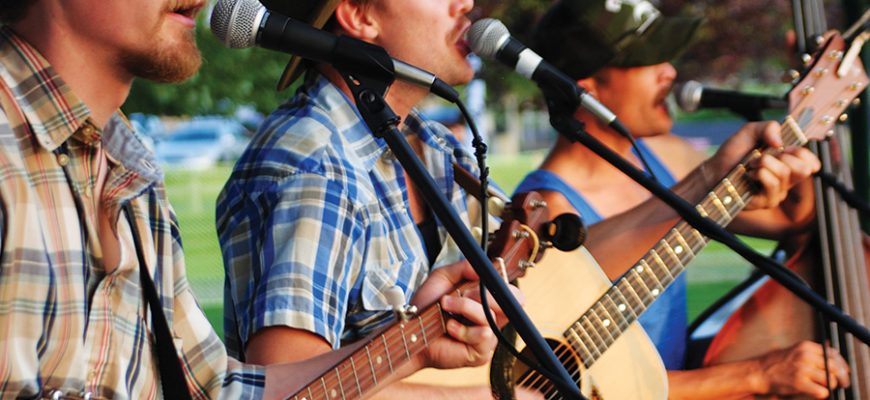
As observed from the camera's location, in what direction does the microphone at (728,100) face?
facing to the left of the viewer

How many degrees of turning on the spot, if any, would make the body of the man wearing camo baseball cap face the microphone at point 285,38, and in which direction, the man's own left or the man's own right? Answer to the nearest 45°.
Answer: approximately 90° to the man's own right

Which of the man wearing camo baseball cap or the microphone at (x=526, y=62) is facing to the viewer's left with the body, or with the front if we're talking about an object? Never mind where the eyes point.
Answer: the microphone

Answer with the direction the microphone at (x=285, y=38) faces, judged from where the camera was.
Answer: facing to the left of the viewer

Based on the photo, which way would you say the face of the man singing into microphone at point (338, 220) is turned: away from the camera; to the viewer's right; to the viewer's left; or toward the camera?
to the viewer's right

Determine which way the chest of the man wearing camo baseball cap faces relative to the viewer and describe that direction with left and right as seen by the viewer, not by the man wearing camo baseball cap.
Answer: facing to the right of the viewer

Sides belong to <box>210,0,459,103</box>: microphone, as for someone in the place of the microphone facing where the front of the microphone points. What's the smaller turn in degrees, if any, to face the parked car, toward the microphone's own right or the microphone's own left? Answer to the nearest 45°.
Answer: approximately 90° to the microphone's own right

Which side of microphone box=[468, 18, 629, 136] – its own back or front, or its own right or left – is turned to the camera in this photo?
left
